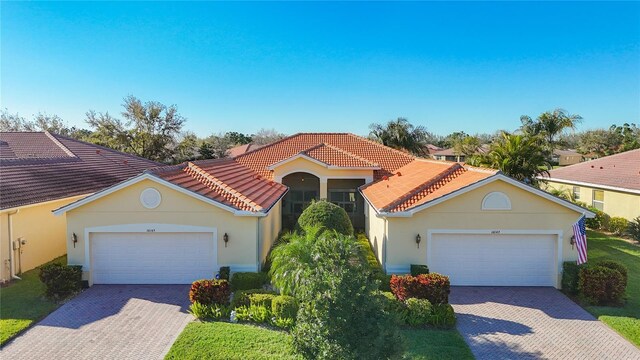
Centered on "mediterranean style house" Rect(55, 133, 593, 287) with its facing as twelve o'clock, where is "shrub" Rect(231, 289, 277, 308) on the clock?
The shrub is roughly at 12 o'clock from the mediterranean style house.

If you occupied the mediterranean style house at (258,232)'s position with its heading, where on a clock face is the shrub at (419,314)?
The shrub is roughly at 10 o'clock from the mediterranean style house.

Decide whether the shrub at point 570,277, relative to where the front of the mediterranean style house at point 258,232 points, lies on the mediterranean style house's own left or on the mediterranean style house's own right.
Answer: on the mediterranean style house's own left

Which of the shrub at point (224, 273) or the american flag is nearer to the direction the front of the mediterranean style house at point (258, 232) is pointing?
the shrub

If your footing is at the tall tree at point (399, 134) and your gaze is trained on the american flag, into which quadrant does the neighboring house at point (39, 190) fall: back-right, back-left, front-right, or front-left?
front-right

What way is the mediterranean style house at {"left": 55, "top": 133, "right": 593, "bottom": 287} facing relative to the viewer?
toward the camera

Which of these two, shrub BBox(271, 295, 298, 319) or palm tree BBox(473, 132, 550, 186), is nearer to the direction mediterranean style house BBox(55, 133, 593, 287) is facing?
the shrub

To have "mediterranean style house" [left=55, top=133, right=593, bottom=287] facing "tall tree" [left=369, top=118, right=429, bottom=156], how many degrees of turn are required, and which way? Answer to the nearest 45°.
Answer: approximately 180°

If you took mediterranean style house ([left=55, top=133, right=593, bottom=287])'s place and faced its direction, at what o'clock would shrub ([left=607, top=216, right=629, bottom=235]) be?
The shrub is roughly at 8 o'clock from the mediterranean style house.

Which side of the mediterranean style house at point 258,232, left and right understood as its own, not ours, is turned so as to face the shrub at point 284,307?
front

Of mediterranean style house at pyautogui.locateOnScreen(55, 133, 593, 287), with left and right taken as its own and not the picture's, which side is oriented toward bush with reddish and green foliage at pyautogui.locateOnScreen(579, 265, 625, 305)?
left

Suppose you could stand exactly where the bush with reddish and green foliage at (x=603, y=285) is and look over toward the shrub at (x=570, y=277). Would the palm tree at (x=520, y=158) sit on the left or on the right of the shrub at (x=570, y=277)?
right

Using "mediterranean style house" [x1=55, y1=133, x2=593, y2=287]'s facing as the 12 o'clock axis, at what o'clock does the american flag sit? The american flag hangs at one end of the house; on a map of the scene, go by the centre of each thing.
The american flag is roughly at 9 o'clock from the mediterranean style house.
